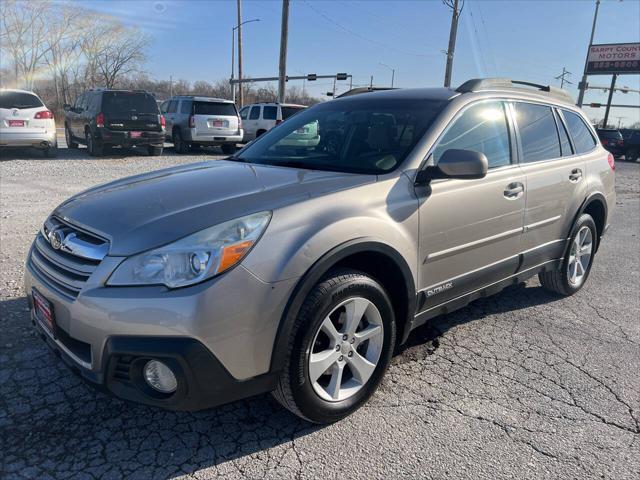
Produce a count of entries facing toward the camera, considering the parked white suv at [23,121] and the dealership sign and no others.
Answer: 1

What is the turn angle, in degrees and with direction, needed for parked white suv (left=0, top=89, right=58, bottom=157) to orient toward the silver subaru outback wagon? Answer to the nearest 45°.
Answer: approximately 180°

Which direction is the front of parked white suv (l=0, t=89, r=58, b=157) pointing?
away from the camera

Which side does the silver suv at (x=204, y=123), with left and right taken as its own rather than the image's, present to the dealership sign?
right

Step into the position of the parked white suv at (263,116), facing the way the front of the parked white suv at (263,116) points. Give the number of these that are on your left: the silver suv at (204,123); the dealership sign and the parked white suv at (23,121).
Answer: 2

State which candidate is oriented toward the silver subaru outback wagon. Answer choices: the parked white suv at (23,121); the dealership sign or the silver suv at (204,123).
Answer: the dealership sign

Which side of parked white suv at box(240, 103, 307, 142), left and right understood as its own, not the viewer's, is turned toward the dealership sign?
right

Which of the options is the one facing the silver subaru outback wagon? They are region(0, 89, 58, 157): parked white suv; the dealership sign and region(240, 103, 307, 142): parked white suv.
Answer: the dealership sign

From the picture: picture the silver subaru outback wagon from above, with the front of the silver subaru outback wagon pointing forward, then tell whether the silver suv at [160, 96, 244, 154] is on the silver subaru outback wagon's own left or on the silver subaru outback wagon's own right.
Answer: on the silver subaru outback wagon's own right

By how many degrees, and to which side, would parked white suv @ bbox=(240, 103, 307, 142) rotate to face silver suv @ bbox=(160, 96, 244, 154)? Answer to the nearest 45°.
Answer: approximately 90° to its left

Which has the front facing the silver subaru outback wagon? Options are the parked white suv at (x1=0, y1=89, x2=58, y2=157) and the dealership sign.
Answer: the dealership sign

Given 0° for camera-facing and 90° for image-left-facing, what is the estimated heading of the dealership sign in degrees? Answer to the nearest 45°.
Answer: approximately 0°

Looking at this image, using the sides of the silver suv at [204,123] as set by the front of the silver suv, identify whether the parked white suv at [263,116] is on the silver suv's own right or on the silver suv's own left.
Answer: on the silver suv's own right

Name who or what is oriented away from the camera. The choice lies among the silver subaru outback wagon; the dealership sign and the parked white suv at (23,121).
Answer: the parked white suv
